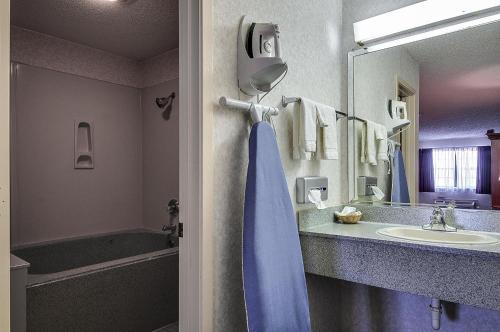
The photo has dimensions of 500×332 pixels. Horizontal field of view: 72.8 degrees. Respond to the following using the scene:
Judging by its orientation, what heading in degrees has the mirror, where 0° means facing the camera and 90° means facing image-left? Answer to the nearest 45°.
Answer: approximately 45°

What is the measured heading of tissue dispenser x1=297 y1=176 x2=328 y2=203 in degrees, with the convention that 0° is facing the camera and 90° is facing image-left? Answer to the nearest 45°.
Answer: approximately 315°

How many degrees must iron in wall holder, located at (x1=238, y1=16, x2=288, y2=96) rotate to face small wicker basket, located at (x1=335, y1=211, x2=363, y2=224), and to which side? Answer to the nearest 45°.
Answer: approximately 90° to its left

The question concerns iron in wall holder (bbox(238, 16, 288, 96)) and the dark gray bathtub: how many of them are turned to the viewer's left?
0

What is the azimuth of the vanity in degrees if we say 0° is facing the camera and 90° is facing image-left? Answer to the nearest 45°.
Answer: approximately 45°

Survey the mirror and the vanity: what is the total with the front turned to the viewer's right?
0

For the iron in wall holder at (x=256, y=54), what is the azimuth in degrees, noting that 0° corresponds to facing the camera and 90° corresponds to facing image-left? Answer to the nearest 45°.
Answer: approximately 315°
